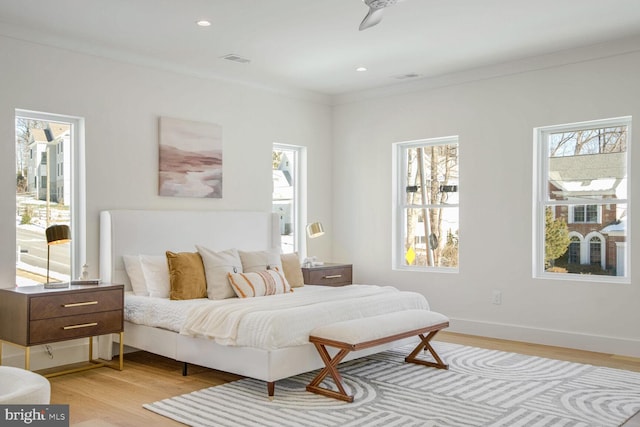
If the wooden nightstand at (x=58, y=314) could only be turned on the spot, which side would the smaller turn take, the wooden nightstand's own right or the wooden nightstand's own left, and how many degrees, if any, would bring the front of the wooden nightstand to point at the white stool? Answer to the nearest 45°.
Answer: approximately 45° to the wooden nightstand's own right

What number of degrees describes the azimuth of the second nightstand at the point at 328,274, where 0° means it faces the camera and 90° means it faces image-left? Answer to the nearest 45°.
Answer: approximately 315°

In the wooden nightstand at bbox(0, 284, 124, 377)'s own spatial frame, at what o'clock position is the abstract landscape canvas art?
The abstract landscape canvas art is roughly at 9 o'clock from the wooden nightstand.

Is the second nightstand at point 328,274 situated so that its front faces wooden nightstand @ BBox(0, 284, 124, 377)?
no

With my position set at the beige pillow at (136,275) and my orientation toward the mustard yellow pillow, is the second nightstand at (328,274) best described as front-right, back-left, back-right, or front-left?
front-left

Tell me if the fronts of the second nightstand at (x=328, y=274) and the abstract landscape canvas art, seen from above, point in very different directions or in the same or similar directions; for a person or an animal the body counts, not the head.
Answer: same or similar directions

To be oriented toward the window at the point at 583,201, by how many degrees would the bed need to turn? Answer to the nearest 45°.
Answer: approximately 45° to its left

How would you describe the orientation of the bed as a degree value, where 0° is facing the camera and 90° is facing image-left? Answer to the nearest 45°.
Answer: approximately 315°

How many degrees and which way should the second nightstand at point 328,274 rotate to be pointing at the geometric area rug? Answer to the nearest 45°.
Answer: approximately 45° to its right

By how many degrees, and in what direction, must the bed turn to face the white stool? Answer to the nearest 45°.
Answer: approximately 45° to its right

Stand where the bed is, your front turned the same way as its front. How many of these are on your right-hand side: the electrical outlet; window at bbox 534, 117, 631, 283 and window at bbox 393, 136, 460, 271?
0

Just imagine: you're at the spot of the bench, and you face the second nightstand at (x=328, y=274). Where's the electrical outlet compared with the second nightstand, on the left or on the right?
right

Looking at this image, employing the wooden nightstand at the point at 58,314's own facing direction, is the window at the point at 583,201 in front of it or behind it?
in front

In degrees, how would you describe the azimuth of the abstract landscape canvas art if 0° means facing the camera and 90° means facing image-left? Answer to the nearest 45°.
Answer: approximately 315°

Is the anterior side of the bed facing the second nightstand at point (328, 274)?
no

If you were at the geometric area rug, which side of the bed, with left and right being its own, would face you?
front

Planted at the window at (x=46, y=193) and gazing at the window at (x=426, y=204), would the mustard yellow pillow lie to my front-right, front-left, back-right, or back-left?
front-right

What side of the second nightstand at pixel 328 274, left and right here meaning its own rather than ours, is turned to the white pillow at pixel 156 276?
right

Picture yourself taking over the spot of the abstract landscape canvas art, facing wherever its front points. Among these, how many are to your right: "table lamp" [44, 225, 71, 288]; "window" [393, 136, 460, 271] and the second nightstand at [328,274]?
1
